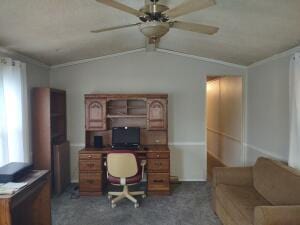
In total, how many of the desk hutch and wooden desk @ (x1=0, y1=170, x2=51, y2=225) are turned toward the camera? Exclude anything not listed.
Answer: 1

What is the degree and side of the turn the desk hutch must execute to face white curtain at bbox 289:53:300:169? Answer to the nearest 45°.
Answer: approximately 45° to its left

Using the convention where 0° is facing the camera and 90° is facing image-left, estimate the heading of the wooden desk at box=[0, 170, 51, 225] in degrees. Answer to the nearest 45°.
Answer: approximately 270°

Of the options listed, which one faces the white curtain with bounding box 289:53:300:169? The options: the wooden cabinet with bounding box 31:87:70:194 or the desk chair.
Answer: the wooden cabinet

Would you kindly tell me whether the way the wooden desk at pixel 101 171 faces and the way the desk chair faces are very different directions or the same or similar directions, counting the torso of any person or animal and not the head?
very different directions

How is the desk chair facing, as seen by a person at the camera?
facing away from the viewer

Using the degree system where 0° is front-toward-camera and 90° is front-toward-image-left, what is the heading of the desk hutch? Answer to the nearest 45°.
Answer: approximately 0°

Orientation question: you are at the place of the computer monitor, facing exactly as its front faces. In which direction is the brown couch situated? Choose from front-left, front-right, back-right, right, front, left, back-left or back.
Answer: front-left

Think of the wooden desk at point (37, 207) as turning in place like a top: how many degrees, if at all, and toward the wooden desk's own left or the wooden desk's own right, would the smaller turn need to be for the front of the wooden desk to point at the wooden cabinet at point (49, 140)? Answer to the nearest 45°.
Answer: approximately 90° to the wooden desk's own left

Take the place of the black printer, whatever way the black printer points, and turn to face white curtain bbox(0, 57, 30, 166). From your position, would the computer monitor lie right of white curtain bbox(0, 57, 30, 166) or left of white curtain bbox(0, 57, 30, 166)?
right

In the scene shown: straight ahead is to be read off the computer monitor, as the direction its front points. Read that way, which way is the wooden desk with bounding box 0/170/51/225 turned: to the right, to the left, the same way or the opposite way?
to the left

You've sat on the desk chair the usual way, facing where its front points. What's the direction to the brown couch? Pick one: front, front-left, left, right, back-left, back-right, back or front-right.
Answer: back-right
